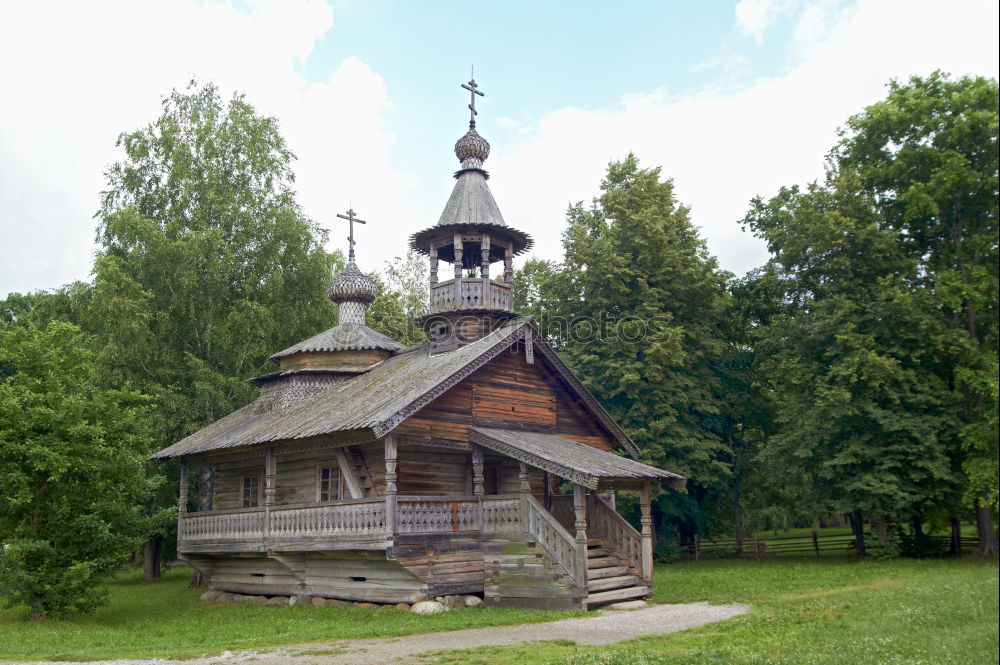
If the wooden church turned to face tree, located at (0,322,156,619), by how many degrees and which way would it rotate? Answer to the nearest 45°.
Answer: approximately 135° to its right

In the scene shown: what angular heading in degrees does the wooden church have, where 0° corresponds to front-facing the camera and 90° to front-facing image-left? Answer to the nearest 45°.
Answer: approximately 315°

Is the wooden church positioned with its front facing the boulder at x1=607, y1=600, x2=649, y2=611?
yes

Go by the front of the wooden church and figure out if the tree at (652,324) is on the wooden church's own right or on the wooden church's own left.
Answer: on the wooden church's own left

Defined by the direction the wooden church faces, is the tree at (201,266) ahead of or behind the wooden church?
behind

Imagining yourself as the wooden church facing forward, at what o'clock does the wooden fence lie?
The wooden fence is roughly at 9 o'clock from the wooden church.
